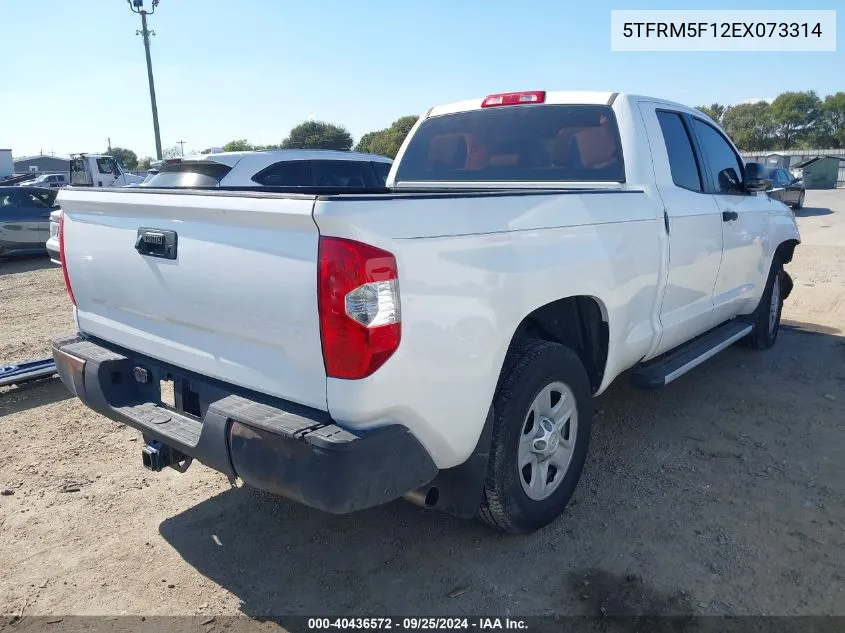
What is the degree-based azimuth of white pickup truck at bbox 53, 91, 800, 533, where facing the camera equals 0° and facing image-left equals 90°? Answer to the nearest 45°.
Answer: approximately 225°

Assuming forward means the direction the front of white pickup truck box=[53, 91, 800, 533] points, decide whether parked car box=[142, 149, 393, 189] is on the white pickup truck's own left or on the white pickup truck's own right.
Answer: on the white pickup truck's own left

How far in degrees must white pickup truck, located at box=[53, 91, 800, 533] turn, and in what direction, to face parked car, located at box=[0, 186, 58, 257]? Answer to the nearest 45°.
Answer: approximately 90° to its left

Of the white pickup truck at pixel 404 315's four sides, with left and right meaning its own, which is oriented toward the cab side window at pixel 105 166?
left

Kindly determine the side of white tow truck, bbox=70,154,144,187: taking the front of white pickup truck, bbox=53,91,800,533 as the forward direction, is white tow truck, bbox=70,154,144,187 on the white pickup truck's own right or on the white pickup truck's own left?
on the white pickup truck's own left
